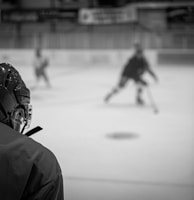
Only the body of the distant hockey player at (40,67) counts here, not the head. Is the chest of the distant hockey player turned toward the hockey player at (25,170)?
yes

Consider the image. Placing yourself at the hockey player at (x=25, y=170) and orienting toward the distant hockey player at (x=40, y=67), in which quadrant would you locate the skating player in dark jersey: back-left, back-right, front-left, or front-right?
front-right

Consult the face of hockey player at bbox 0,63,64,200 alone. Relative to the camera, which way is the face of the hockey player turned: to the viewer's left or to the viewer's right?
to the viewer's right

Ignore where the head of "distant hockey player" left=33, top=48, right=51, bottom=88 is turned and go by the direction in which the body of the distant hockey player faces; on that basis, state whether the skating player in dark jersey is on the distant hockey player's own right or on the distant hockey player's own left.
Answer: on the distant hockey player's own left

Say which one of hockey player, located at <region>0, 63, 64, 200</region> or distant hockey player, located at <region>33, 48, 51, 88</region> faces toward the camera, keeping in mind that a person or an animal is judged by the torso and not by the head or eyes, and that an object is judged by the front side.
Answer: the distant hockey player

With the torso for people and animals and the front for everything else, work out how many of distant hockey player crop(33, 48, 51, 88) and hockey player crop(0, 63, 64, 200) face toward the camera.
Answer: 1

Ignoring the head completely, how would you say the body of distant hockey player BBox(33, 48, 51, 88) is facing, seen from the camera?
toward the camera

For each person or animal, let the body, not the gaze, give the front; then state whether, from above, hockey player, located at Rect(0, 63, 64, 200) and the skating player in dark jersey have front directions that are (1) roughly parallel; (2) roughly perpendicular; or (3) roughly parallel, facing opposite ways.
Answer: roughly perpendicular

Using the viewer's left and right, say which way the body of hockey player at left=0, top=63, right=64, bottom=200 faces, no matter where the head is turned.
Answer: facing away from the viewer and to the right of the viewer

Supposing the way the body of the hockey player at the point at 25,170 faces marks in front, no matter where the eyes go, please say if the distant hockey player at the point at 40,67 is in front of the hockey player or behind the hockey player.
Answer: in front
